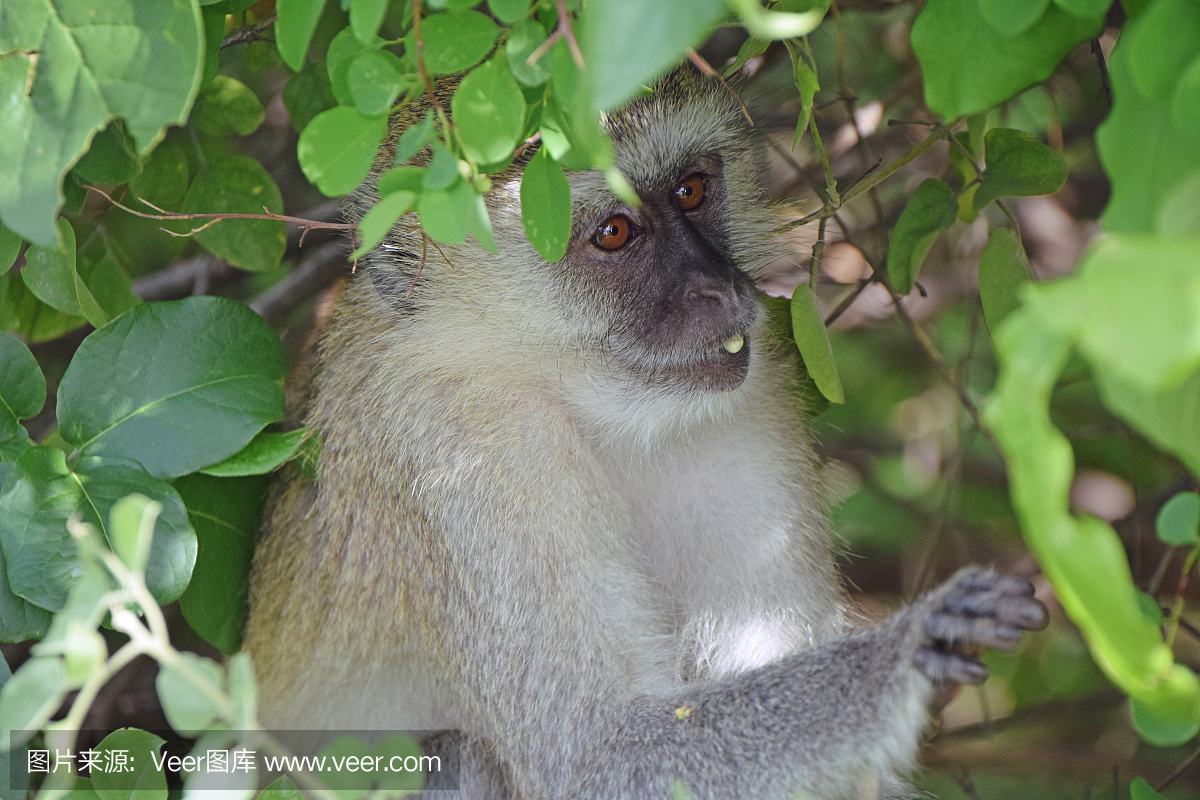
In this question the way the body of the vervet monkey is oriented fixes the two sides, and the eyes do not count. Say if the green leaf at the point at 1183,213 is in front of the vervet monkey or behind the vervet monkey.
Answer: in front

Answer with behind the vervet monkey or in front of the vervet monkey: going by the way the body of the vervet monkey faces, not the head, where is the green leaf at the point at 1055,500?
in front

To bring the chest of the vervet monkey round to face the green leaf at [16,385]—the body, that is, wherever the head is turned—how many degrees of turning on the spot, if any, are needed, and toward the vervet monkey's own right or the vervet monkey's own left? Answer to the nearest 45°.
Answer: approximately 135° to the vervet monkey's own right

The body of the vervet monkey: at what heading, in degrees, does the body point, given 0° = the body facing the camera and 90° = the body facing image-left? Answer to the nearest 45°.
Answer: approximately 315°

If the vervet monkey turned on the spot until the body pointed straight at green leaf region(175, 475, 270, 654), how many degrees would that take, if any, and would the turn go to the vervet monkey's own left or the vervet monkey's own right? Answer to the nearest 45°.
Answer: approximately 135° to the vervet monkey's own right
